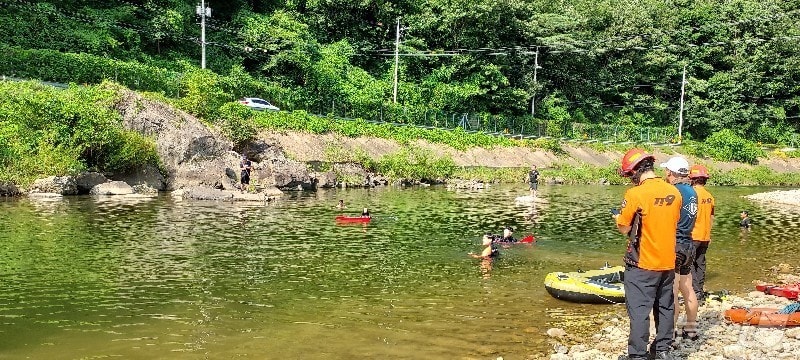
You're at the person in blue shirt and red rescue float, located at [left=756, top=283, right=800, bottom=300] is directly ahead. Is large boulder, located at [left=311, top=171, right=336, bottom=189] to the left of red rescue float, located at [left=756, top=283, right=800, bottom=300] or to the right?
left

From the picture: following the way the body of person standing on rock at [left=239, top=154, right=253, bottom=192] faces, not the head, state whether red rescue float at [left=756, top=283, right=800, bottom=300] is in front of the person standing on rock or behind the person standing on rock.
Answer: in front

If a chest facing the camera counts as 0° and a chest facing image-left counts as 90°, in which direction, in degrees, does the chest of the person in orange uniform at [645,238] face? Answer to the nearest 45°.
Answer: approximately 135°

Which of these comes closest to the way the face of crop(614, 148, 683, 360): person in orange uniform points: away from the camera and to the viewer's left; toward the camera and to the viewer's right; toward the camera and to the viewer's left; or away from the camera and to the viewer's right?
away from the camera and to the viewer's left

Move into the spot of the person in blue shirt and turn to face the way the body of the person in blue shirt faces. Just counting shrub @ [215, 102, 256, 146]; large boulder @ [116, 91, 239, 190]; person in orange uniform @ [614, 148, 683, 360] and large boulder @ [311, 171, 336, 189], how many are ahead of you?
3

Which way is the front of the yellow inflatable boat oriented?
to the viewer's left

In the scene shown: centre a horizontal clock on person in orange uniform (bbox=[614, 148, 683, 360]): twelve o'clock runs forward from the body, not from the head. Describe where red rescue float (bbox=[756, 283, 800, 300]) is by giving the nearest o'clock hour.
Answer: The red rescue float is roughly at 2 o'clock from the person in orange uniform.

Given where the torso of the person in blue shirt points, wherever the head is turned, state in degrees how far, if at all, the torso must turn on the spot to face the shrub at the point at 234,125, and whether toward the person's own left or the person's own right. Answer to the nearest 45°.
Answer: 0° — they already face it

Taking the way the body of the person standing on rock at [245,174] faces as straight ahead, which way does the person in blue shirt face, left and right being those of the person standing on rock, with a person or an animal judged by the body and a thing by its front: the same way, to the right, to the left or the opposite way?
the opposite way

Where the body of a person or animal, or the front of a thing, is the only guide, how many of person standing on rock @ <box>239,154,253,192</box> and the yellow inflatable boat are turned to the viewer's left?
1

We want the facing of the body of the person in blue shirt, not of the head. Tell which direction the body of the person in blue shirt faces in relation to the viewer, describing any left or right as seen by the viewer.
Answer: facing away from the viewer and to the left of the viewer

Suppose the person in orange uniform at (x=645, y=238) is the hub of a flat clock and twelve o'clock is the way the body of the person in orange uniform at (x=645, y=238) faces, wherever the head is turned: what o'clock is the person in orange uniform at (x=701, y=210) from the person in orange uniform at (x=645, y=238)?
the person in orange uniform at (x=701, y=210) is roughly at 2 o'clock from the person in orange uniform at (x=645, y=238).

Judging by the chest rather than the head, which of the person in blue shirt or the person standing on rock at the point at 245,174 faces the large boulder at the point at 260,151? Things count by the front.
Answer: the person in blue shirt

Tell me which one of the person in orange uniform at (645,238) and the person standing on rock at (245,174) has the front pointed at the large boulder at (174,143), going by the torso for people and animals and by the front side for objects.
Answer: the person in orange uniform

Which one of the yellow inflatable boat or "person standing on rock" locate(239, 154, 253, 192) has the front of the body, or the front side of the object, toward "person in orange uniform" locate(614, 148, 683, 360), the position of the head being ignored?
the person standing on rock

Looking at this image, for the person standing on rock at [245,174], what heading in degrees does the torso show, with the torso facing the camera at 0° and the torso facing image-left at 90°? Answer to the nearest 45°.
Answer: approximately 0°
